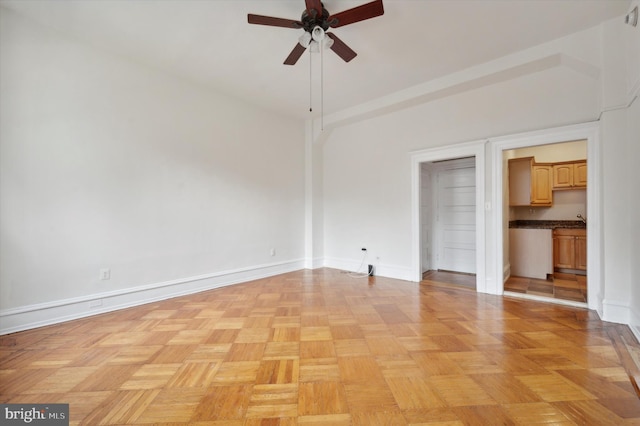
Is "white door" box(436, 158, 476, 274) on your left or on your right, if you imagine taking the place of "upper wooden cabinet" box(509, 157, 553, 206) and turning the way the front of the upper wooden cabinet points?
on your right

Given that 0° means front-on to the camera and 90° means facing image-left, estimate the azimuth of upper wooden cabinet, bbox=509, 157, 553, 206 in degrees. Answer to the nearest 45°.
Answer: approximately 315°

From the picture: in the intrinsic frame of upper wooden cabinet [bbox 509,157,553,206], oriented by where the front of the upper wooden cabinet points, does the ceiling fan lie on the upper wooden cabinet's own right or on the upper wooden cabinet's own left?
on the upper wooden cabinet's own right

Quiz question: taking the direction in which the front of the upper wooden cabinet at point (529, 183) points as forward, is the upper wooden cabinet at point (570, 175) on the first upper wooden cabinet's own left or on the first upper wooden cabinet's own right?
on the first upper wooden cabinet's own left

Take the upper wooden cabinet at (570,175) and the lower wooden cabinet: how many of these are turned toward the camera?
2
